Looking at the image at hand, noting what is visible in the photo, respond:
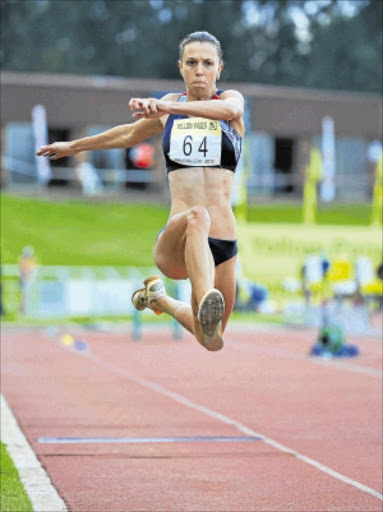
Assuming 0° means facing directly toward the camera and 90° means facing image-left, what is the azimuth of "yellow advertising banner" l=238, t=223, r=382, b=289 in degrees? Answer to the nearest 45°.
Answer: approximately 0°

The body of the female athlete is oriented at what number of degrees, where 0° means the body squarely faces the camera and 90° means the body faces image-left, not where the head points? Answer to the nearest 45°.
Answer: approximately 0°

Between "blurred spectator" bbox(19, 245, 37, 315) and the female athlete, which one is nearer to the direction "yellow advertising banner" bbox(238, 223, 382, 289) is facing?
the female athlete

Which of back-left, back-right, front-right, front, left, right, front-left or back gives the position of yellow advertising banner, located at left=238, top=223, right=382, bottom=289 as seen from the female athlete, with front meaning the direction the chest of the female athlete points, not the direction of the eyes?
back

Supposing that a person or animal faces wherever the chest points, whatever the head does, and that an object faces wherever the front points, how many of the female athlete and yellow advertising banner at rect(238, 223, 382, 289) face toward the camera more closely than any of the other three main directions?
2

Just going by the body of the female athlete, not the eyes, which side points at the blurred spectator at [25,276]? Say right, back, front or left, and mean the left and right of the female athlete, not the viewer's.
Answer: back

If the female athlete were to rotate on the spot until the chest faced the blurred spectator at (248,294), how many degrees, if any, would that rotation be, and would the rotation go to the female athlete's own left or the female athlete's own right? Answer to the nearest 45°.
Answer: approximately 180°
